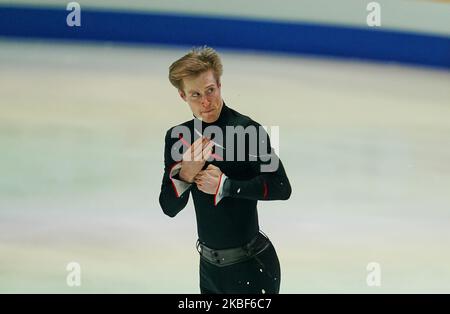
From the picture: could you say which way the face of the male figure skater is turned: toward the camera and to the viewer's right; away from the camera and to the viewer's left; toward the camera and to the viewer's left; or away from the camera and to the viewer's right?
toward the camera and to the viewer's right
